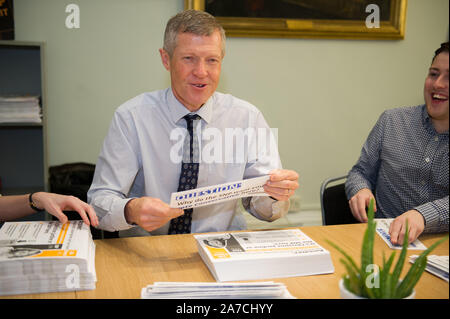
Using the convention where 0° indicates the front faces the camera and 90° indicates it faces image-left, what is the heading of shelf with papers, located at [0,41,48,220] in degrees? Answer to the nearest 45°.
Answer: approximately 0°

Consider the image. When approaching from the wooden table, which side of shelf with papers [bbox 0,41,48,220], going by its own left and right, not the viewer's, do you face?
front

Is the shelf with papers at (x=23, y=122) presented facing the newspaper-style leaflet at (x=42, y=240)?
yes

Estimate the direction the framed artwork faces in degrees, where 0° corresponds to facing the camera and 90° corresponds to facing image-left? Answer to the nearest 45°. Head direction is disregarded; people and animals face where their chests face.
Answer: approximately 0°

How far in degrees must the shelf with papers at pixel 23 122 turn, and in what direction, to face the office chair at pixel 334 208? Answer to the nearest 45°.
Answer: approximately 45° to its left

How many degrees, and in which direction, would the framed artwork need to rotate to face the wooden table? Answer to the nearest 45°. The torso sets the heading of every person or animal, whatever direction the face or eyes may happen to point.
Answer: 0° — it already faces it

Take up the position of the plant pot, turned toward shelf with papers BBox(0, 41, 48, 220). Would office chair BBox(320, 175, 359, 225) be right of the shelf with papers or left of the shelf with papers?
right

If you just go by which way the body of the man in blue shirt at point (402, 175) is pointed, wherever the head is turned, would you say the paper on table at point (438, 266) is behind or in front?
in front

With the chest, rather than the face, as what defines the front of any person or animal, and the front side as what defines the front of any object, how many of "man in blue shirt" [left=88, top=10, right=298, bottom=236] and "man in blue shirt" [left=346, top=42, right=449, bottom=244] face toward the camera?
2

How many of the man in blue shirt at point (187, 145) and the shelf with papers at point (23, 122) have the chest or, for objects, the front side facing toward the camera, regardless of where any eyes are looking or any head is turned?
2

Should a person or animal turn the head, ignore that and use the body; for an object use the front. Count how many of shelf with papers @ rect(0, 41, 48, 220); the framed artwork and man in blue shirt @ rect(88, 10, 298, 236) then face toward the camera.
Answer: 3
